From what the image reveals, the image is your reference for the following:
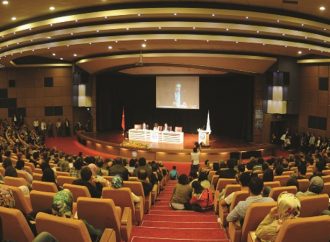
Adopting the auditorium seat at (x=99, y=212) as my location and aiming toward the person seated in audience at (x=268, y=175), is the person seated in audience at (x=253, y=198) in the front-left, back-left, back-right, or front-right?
front-right

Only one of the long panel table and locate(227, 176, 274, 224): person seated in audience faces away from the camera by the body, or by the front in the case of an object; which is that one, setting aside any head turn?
the person seated in audience

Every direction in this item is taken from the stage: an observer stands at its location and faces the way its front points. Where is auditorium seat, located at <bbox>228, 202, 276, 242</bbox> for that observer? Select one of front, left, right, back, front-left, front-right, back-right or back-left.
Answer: front

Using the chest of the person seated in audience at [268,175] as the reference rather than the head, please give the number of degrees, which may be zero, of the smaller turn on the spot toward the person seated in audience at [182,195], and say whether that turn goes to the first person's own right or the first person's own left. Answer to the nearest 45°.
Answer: approximately 135° to the first person's own left

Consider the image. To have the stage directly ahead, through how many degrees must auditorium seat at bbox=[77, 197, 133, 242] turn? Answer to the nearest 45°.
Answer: approximately 45° to its left

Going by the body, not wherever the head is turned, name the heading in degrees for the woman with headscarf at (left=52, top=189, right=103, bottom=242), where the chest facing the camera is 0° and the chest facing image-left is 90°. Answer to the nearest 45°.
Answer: approximately 225°

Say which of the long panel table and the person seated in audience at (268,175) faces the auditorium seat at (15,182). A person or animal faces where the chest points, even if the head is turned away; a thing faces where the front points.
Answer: the long panel table

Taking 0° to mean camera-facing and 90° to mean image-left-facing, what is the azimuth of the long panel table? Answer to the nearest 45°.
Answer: approximately 0°

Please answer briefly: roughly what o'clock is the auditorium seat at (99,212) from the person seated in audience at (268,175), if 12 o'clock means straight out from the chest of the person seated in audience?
The auditorium seat is roughly at 7 o'clock from the person seated in audience.

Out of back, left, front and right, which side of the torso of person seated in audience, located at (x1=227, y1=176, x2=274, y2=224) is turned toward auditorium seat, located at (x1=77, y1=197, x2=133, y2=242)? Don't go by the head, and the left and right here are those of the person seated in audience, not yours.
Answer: left

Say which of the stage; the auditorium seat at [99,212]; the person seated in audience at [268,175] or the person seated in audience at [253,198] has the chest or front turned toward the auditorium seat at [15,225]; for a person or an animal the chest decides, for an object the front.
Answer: the stage

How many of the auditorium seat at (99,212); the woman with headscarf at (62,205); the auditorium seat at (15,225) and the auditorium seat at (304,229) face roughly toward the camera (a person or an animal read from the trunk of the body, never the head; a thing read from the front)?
0

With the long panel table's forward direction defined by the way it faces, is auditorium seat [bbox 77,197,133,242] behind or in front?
in front

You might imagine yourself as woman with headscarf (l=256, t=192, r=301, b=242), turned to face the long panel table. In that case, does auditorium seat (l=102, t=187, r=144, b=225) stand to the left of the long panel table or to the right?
left

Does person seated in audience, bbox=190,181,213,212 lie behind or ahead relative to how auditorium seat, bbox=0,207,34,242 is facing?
ahead

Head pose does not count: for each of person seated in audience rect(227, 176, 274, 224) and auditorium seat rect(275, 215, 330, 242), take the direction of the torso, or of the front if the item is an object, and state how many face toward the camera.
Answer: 0

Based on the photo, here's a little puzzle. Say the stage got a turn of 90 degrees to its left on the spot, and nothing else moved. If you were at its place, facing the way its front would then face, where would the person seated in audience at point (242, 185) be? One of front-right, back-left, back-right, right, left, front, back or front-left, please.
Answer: right

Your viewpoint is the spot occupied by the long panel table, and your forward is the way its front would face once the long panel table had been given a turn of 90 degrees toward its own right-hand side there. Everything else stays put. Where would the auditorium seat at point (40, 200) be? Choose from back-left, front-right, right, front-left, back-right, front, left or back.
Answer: left

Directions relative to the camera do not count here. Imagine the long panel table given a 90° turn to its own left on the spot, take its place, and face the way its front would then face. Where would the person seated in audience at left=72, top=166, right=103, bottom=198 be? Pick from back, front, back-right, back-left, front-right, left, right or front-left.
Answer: right

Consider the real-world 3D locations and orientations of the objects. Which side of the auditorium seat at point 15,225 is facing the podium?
front

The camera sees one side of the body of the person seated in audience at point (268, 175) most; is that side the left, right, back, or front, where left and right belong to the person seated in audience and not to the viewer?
back

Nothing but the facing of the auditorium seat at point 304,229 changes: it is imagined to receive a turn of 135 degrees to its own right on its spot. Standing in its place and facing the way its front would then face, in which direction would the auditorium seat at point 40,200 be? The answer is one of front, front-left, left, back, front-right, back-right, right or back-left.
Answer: back

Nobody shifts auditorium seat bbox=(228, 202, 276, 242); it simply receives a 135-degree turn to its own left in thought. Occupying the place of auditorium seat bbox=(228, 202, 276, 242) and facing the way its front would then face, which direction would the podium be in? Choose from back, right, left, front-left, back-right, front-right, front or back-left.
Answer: back
